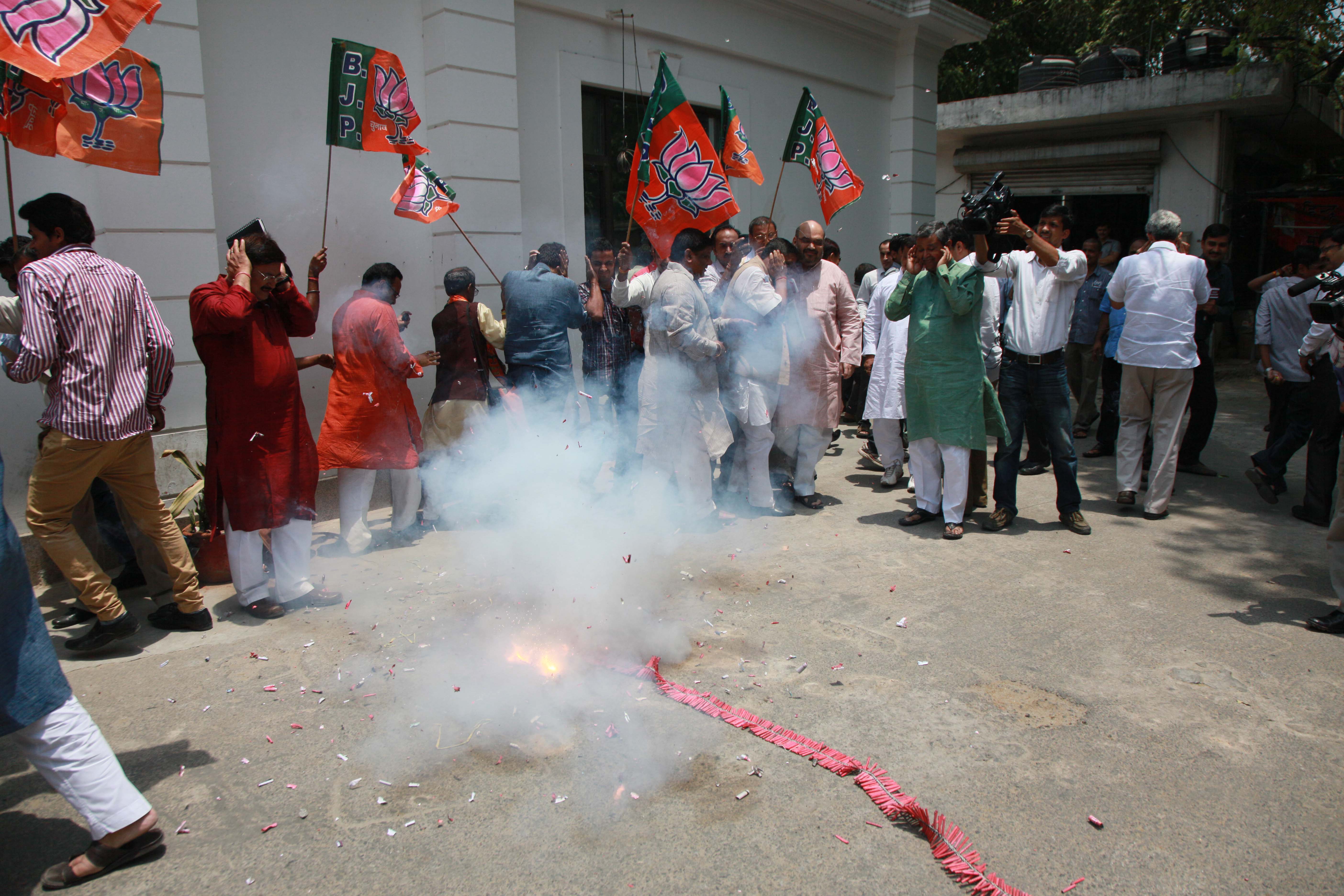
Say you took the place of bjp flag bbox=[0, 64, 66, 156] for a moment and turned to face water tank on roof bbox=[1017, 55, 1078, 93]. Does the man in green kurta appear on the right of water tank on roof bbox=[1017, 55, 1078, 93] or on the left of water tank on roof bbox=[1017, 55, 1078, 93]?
right

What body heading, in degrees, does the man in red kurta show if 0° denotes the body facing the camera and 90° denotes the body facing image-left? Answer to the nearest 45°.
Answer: approximately 315°

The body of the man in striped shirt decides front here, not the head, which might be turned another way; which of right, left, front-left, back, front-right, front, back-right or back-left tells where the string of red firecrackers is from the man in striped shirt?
back

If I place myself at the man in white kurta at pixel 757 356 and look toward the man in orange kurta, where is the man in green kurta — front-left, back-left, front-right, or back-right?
back-left

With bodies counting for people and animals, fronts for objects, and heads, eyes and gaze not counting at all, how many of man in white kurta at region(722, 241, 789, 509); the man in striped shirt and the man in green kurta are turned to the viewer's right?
1
